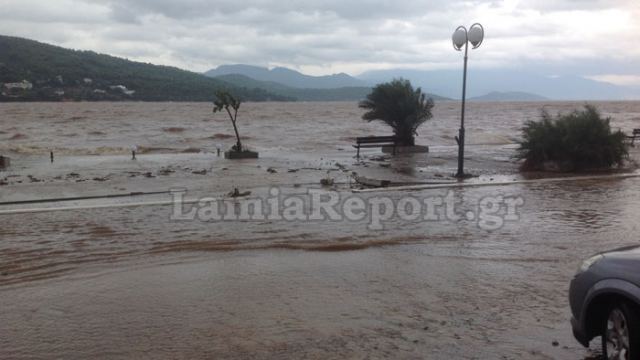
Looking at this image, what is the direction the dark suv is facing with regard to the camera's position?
facing away from the viewer and to the left of the viewer

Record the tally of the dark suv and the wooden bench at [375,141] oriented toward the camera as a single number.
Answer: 0

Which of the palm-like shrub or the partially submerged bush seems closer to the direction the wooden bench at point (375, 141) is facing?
the palm-like shrub

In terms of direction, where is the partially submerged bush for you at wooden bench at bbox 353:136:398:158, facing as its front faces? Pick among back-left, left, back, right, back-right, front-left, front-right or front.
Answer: back-right

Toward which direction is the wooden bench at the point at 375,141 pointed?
away from the camera

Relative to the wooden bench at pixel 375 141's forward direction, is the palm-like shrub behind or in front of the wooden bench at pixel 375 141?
in front

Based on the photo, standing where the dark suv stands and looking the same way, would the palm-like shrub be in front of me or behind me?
in front

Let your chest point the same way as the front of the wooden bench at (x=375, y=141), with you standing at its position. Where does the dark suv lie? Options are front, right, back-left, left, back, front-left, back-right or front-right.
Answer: back

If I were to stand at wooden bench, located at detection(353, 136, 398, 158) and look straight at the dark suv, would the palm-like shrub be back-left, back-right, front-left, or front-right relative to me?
back-left

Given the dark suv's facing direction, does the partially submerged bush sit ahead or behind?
ahead
